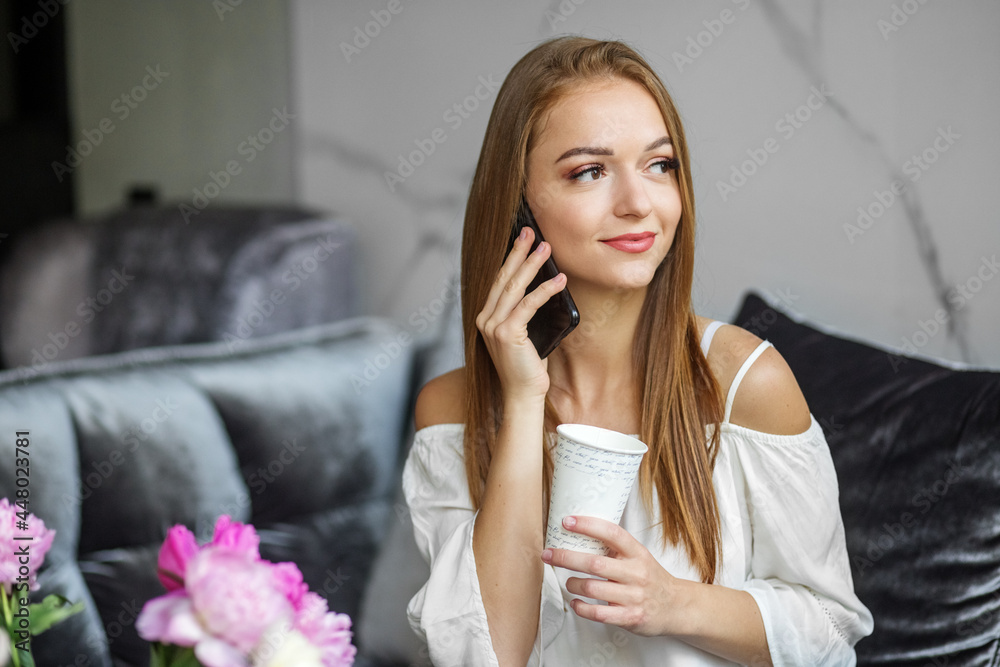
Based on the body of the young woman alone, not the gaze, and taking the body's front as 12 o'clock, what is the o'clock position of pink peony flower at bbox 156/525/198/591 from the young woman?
The pink peony flower is roughly at 1 o'clock from the young woman.

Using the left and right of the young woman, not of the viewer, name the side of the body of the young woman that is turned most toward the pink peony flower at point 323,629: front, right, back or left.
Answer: front

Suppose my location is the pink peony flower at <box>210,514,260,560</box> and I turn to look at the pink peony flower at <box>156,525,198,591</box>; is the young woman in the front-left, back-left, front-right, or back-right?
back-right

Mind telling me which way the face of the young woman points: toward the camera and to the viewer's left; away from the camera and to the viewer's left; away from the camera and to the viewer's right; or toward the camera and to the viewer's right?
toward the camera and to the viewer's right

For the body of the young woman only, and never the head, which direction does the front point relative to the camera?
toward the camera

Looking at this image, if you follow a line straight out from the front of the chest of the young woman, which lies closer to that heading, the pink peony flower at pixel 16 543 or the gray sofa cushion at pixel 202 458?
the pink peony flower

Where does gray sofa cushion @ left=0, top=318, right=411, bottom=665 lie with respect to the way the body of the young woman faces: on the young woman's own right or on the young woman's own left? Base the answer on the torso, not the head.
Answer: on the young woman's own right

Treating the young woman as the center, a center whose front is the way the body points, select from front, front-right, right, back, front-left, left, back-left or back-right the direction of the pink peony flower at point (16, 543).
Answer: front-right

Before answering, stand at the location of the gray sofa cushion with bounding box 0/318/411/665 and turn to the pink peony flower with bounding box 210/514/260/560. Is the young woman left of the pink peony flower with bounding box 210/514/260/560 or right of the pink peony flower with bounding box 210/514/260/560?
left
